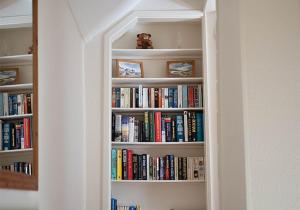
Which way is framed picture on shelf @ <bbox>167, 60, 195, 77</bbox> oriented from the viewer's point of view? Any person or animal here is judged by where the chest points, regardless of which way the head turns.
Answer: toward the camera

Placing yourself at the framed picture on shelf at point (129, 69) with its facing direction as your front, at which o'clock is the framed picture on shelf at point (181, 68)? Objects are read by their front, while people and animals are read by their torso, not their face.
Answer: the framed picture on shelf at point (181, 68) is roughly at 9 o'clock from the framed picture on shelf at point (129, 69).

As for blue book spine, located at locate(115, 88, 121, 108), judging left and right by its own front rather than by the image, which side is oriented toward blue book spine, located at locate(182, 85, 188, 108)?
left

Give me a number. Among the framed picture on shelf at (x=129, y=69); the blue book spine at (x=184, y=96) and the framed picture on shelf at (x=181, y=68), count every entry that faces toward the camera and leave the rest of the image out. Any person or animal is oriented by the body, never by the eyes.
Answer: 3

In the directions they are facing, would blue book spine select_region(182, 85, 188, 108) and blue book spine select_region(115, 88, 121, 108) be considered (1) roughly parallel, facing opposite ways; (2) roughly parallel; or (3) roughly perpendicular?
roughly parallel

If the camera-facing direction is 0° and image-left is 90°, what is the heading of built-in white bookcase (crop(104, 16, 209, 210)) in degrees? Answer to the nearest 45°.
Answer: approximately 0°

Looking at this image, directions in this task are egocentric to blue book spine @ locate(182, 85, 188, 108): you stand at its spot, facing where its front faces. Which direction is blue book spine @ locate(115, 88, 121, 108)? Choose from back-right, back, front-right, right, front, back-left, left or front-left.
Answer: right
